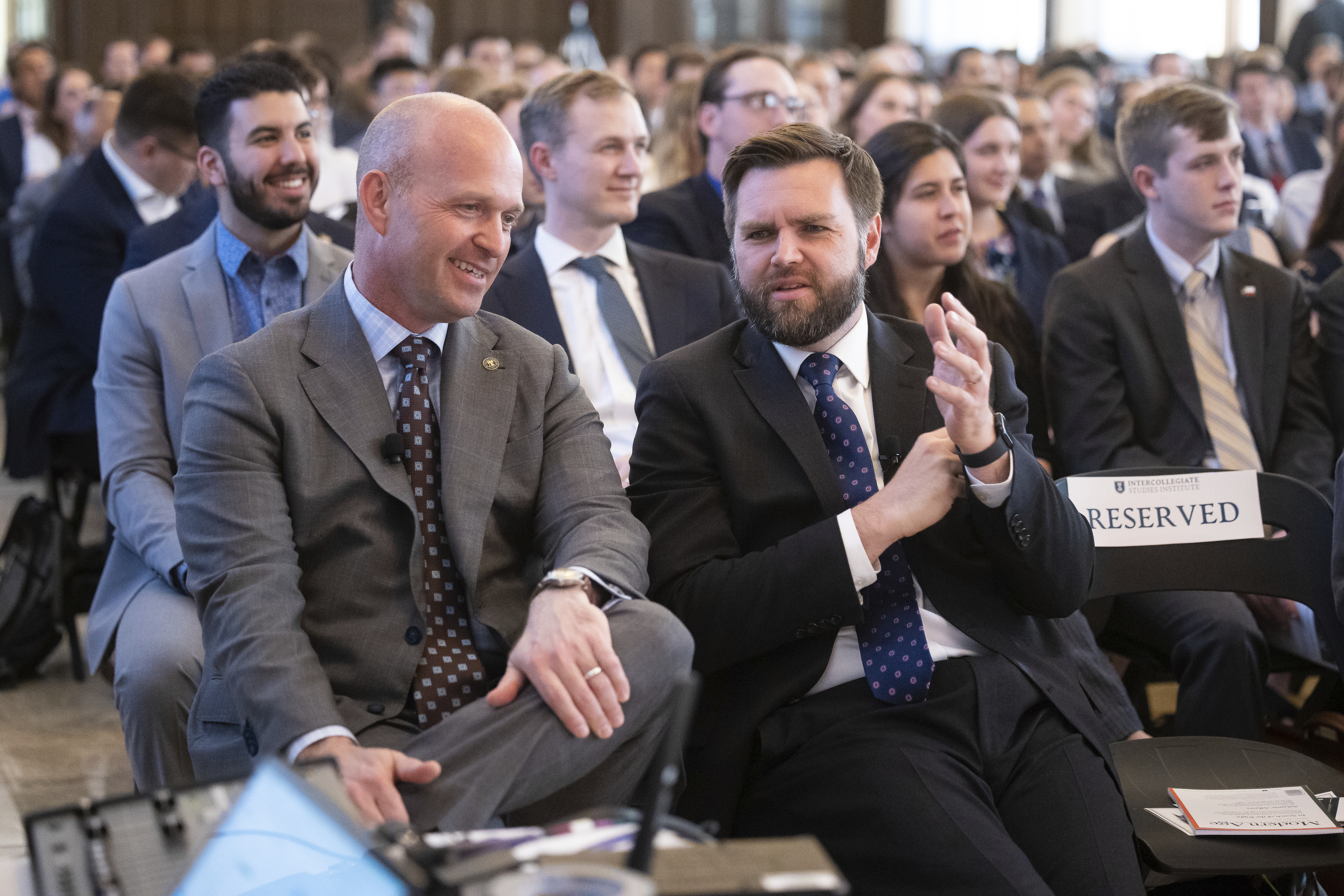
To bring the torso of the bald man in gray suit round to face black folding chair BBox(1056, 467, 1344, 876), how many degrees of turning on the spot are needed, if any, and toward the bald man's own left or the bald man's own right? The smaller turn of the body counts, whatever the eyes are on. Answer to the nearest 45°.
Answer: approximately 45° to the bald man's own left

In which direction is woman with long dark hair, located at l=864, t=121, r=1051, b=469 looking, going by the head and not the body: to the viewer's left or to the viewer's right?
to the viewer's right

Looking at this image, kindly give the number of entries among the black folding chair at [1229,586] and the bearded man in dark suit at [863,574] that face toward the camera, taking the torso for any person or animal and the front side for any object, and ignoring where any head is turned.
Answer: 2

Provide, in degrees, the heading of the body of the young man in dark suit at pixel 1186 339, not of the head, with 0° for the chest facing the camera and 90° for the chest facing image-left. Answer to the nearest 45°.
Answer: approximately 315°

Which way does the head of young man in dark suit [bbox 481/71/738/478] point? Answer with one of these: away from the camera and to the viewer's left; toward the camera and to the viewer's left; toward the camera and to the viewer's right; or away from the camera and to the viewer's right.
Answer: toward the camera and to the viewer's right

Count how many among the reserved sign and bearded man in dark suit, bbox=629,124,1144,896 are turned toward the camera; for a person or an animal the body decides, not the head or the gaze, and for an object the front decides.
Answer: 2

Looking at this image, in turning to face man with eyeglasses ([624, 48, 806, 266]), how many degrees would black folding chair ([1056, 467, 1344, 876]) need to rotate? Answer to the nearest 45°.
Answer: approximately 135° to its right

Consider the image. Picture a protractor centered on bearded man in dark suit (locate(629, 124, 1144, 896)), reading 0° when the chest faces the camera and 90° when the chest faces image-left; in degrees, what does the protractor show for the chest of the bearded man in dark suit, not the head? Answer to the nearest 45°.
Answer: approximately 0°

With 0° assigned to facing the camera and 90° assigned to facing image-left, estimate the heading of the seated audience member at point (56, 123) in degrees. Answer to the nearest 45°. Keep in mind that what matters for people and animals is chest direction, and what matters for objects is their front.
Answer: approximately 315°

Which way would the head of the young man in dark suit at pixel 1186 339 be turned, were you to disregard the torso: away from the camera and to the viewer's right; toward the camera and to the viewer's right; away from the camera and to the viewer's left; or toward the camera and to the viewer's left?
toward the camera and to the viewer's right

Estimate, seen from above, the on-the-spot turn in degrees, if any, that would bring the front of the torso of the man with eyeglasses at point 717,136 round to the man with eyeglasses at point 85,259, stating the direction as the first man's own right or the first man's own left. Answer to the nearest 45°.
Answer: approximately 135° to the first man's own right
